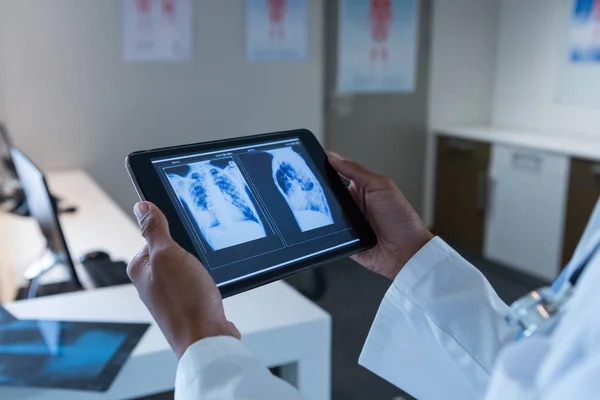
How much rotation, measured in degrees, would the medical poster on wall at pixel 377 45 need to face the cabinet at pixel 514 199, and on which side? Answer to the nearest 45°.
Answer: approximately 90° to its left

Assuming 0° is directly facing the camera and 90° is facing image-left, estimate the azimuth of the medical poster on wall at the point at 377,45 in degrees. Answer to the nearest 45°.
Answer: approximately 0°

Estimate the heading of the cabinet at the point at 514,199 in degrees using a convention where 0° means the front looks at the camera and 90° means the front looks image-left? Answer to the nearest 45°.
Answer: approximately 45°

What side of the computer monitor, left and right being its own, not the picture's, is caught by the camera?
right

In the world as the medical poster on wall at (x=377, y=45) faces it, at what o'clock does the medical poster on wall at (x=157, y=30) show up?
the medical poster on wall at (x=157, y=30) is roughly at 2 o'clock from the medical poster on wall at (x=377, y=45).

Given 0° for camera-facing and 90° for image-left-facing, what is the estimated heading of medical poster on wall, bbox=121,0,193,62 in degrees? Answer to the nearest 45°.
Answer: approximately 0°

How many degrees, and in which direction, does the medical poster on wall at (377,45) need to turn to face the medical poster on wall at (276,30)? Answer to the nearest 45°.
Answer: approximately 45° to its right
